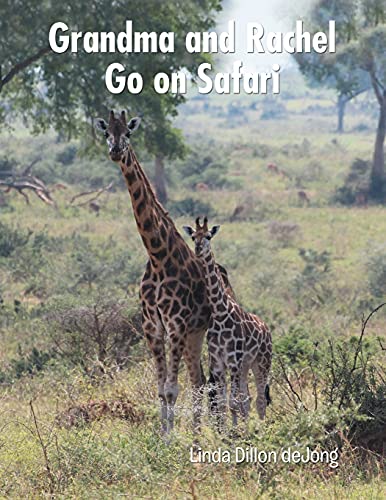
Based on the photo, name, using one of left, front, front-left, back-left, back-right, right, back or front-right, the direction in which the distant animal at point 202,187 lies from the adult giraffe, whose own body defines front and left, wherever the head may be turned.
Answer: back-right

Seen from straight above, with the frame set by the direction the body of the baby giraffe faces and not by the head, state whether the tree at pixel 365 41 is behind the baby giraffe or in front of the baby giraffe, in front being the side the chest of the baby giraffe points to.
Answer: behind

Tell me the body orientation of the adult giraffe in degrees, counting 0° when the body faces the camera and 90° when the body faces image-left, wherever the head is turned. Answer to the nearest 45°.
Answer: approximately 45°

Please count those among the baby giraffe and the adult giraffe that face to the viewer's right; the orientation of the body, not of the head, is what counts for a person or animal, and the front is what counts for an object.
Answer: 0

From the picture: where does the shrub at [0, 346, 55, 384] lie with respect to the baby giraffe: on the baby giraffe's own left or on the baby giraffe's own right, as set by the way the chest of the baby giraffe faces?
on the baby giraffe's own right

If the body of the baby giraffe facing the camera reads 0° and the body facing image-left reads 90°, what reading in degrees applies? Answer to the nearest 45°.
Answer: approximately 45°

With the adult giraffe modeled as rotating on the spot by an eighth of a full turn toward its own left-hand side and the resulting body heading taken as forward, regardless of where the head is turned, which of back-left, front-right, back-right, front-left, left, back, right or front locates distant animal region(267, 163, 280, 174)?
back

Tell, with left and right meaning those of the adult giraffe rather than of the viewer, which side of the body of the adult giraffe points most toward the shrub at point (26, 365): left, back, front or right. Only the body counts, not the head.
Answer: right

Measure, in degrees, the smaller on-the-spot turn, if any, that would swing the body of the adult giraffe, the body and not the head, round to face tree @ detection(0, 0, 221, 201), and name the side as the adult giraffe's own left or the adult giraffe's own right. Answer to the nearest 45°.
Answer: approximately 135° to the adult giraffe's own right

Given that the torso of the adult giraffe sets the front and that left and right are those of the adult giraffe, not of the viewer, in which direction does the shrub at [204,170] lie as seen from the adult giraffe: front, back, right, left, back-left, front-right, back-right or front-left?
back-right

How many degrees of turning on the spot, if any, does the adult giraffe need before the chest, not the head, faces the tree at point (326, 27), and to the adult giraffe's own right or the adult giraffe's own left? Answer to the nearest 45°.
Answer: approximately 135° to the adult giraffe's own right
